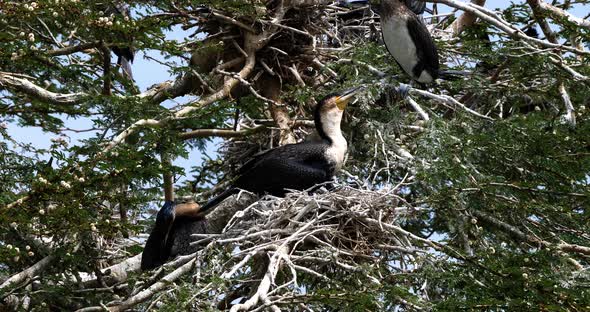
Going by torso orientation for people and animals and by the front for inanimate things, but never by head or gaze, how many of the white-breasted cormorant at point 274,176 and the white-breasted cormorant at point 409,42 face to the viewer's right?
1

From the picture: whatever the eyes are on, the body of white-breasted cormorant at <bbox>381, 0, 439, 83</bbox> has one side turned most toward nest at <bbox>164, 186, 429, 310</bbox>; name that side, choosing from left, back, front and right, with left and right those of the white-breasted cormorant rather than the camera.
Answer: front

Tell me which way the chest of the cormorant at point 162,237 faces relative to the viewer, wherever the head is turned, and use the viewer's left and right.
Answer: facing to the right of the viewer

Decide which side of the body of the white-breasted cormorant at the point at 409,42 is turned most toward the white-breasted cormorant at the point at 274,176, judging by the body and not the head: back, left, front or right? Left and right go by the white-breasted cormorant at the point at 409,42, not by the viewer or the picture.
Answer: front

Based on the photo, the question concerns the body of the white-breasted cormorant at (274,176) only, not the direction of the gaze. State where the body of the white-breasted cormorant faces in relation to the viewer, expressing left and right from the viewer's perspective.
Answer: facing to the right of the viewer

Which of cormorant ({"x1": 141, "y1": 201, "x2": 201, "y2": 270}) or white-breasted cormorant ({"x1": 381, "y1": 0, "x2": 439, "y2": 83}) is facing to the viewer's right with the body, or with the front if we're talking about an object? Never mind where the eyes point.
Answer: the cormorant

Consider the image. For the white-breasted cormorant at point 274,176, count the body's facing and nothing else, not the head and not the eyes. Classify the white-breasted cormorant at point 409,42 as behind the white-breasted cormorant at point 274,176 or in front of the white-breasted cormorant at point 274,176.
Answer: in front

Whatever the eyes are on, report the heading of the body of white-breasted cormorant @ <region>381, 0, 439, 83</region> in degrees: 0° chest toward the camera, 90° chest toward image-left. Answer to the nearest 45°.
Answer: approximately 45°
